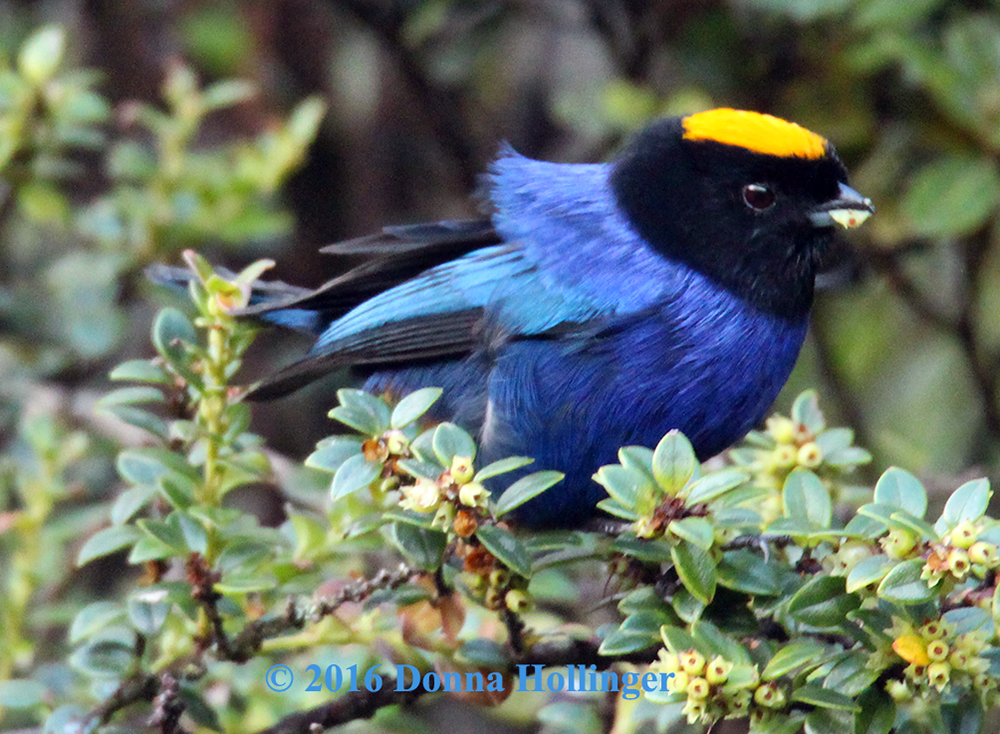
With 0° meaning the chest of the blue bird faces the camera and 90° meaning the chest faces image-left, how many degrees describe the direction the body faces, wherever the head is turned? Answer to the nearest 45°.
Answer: approximately 270°
